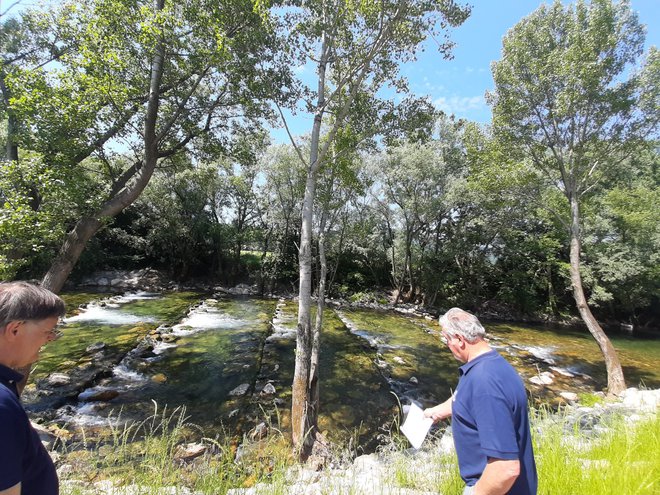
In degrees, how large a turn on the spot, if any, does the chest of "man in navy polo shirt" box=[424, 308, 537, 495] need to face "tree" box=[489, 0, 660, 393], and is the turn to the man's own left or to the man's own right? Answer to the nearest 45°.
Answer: approximately 90° to the man's own right

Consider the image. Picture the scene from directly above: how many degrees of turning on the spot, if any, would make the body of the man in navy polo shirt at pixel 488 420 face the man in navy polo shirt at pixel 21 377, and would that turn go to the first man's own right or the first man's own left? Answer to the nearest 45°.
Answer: approximately 45° to the first man's own left

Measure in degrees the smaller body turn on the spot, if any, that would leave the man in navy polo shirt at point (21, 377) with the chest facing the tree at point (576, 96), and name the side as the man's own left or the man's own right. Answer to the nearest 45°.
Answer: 0° — they already face it

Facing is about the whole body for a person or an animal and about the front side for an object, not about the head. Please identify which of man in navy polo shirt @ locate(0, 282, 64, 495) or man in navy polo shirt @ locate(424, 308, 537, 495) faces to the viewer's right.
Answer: man in navy polo shirt @ locate(0, 282, 64, 495)

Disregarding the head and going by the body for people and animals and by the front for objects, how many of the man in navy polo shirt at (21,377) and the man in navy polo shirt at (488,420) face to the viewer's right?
1

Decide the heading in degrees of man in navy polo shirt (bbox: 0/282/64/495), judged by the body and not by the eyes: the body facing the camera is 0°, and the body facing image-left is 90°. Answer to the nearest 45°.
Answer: approximately 270°

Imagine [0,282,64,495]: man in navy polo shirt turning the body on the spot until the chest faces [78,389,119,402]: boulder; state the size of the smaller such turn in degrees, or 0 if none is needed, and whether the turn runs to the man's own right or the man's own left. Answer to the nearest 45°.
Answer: approximately 90° to the man's own left

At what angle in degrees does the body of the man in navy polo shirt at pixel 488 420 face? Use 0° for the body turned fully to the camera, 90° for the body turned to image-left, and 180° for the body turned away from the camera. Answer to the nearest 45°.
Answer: approximately 90°
